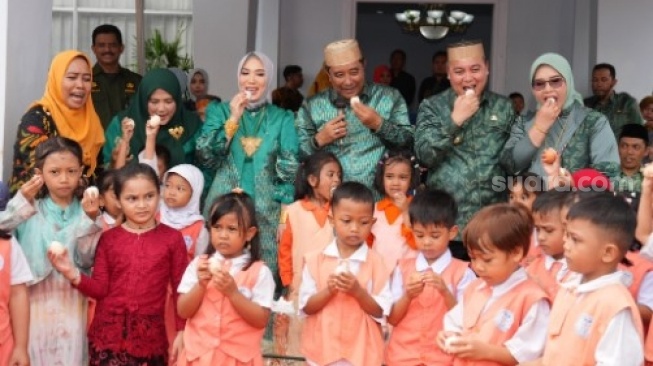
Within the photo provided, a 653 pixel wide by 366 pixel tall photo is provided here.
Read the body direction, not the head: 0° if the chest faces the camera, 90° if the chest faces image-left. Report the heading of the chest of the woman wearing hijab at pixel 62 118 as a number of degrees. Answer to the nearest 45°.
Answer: approximately 315°

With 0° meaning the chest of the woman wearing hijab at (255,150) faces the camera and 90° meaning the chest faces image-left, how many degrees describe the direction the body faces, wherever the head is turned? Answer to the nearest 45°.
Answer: approximately 0°

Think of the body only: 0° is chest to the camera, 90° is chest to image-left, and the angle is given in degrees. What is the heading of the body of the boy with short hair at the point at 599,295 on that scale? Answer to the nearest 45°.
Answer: approximately 45°

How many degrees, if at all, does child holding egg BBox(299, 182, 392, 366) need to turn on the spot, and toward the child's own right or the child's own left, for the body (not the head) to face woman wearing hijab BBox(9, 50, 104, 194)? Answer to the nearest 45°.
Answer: approximately 135° to the child's own right

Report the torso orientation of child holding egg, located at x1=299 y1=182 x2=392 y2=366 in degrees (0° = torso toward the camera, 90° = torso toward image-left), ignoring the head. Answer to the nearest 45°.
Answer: approximately 0°

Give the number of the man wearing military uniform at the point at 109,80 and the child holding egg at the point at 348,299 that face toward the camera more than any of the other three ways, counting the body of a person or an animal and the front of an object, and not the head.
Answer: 2
